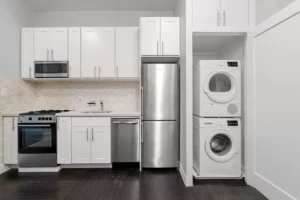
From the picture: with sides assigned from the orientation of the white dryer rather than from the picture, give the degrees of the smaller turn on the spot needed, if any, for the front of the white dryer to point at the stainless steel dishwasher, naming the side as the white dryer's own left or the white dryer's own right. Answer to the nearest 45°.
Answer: approximately 90° to the white dryer's own right

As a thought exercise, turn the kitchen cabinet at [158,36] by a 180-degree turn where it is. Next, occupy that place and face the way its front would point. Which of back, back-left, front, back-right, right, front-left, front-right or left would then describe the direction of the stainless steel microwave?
left

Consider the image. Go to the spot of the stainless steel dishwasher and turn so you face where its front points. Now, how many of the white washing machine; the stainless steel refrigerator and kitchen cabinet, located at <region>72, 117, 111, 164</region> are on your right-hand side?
1

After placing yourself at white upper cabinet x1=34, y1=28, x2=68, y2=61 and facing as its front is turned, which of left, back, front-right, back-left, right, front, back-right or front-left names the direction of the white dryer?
front-left

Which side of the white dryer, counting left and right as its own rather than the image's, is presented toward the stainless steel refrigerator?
right

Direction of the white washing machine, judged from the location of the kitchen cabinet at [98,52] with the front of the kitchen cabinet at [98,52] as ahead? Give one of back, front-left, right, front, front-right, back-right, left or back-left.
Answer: front-left

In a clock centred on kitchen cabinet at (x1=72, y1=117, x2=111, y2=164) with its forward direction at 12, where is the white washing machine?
The white washing machine is roughly at 10 o'clock from the kitchen cabinet.
